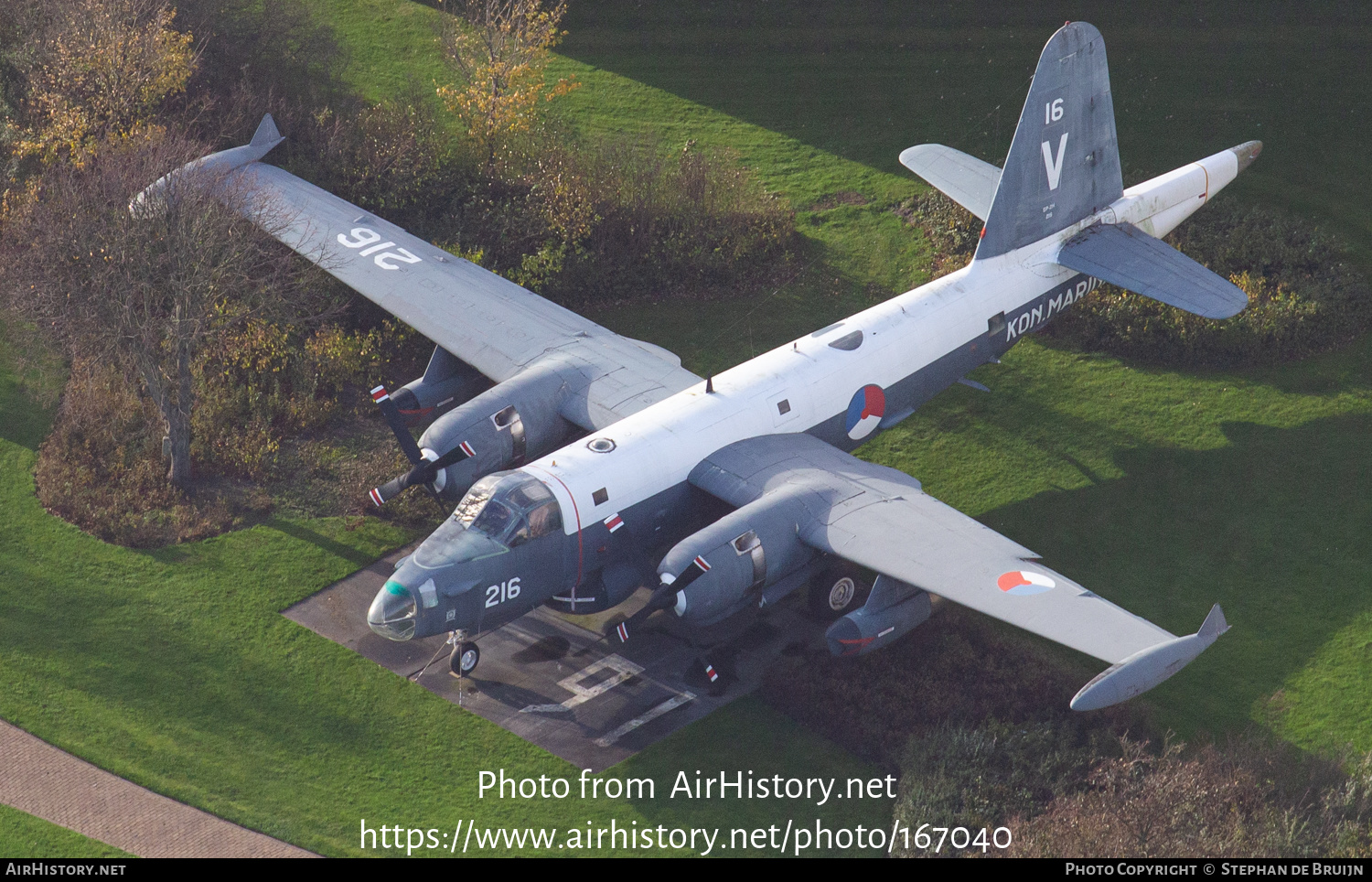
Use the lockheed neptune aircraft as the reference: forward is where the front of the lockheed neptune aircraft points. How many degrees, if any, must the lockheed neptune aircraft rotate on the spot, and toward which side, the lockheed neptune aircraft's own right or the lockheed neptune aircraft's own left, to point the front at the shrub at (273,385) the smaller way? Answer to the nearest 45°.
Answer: approximately 90° to the lockheed neptune aircraft's own right

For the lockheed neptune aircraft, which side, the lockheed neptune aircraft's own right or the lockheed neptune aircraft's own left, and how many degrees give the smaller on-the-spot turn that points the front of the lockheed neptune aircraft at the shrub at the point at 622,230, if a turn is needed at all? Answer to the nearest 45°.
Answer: approximately 135° to the lockheed neptune aircraft's own right

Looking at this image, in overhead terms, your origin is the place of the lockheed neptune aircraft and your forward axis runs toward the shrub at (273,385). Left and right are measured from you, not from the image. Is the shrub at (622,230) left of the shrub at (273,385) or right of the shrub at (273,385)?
right

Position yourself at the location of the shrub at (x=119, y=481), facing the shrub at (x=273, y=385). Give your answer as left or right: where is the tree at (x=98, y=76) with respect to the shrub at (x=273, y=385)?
left

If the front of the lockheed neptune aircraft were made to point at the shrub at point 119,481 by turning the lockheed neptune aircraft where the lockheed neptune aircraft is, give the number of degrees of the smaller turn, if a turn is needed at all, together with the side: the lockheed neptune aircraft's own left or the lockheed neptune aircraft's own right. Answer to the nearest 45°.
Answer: approximately 45° to the lockheed neptune aircraft's own right

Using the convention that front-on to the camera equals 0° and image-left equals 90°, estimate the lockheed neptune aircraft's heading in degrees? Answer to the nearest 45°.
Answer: approximately 45°
